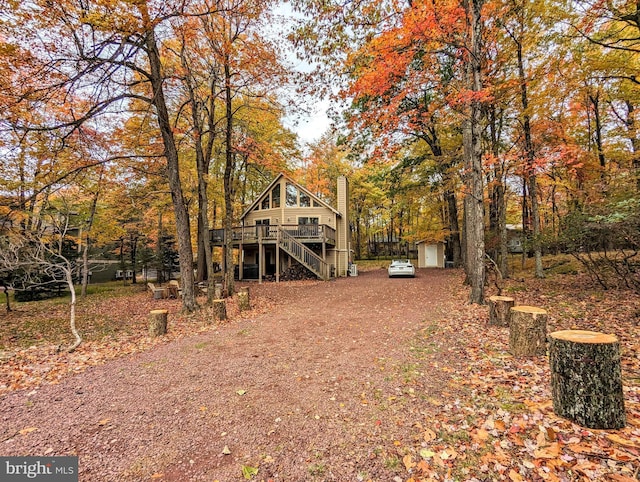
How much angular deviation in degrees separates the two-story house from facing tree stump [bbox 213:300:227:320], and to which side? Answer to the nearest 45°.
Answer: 0° — it already faces it

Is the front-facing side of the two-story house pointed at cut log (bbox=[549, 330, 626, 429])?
yes

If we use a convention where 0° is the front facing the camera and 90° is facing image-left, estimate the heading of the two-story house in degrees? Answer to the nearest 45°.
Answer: approximately 0°

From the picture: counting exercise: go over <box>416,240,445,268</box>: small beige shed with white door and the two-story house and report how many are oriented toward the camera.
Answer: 2

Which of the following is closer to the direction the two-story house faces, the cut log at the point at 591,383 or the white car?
the cut log

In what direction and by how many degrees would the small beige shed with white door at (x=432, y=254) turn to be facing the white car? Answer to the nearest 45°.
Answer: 0° — it already faces it

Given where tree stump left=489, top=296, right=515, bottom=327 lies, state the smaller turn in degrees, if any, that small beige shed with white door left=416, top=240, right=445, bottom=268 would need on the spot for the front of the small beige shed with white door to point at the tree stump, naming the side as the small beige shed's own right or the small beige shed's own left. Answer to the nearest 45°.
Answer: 0° — it already faces it

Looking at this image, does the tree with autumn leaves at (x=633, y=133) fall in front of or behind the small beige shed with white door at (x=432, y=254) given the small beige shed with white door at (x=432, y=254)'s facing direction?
in front
